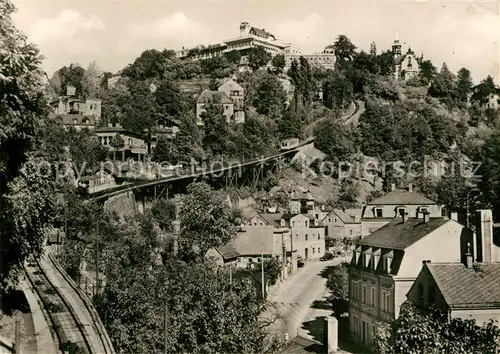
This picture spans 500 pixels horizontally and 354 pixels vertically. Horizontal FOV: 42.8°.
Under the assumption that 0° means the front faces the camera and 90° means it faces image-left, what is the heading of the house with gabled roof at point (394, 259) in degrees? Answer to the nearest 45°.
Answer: approximately 45°

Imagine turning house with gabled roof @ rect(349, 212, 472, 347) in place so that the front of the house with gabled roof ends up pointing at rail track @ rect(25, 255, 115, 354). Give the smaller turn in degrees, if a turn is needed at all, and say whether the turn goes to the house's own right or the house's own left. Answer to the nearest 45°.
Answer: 0° — it already faces it

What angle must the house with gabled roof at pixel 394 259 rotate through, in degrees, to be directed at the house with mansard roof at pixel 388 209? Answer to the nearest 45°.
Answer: approximately 135° to its right

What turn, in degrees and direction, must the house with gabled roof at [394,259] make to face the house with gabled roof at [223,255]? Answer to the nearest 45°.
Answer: approximately 90° to its right

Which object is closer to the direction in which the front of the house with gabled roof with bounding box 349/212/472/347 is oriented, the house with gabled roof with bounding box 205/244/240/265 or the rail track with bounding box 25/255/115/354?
the rail track

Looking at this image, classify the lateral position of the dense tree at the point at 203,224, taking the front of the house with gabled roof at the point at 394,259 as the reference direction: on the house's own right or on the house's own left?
on the house's own right
